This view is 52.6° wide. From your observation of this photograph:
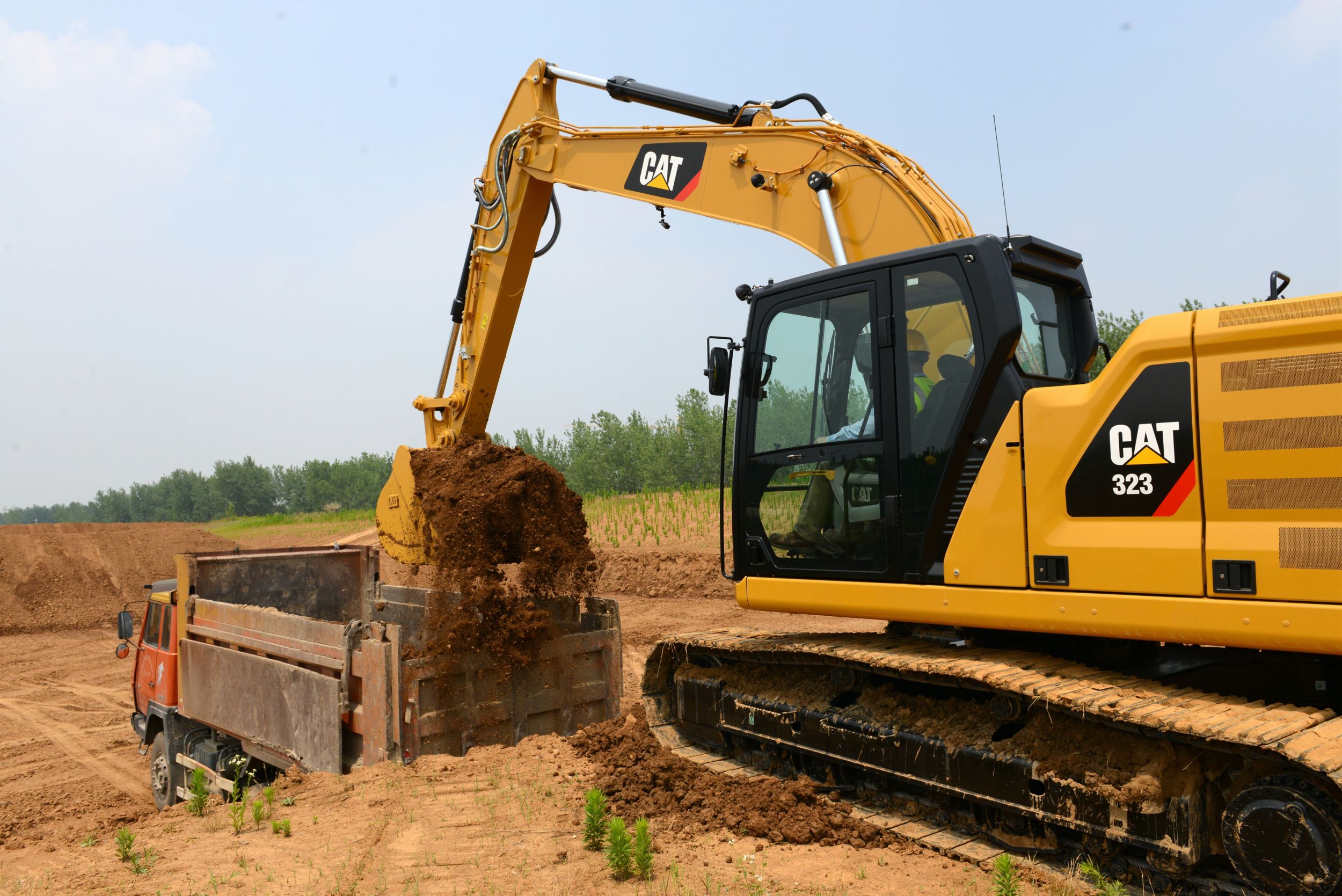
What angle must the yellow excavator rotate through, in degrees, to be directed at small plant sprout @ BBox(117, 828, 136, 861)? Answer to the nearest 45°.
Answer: approximately 45° to its left

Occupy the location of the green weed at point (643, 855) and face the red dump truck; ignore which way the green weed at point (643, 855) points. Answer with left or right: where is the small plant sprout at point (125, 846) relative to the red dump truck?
left

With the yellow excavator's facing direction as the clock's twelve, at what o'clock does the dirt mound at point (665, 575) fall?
The dirt mound is roughly at 1 o'clock from the yellow excavator.

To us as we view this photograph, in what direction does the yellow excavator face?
facing away from the viewer and to the left of the viewer

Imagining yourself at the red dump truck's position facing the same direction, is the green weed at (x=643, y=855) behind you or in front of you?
behind

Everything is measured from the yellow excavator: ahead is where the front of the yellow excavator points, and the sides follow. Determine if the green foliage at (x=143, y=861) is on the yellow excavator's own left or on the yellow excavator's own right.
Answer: on the yellow excavator's own left

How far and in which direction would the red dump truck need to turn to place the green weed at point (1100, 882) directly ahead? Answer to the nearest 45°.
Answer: approximately 180°

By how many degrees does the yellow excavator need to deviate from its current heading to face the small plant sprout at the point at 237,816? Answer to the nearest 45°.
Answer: approximately 45° to its left

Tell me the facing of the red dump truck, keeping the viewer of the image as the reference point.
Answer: facing away from the viewer and to the left of the viewer
